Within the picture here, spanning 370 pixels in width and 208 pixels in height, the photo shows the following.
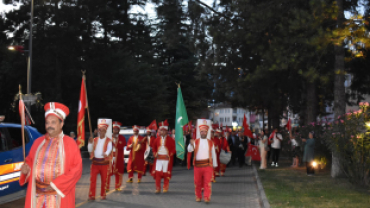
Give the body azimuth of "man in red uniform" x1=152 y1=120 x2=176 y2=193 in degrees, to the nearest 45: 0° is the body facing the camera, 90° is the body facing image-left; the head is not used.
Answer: approximately 0°

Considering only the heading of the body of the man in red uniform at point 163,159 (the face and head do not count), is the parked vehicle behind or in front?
in front

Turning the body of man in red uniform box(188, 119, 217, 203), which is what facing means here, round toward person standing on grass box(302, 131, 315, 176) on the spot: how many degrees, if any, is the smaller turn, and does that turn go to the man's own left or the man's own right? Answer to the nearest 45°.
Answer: approximately 135° to the man's own left

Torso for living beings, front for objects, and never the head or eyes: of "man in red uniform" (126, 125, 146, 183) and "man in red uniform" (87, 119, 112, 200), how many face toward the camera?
2

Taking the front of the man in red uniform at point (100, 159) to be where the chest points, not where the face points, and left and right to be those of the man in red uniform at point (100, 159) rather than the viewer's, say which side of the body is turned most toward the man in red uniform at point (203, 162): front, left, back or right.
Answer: left

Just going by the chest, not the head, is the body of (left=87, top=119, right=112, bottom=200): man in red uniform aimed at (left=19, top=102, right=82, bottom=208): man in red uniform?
yes

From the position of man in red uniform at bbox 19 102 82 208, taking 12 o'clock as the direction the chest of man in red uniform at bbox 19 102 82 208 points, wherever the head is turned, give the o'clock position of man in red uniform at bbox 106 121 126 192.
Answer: man in red uniform at bbox 106 121 126 192 is roughly at 5 o'clock from man in red uniform at bbox 19 102 82 208.
